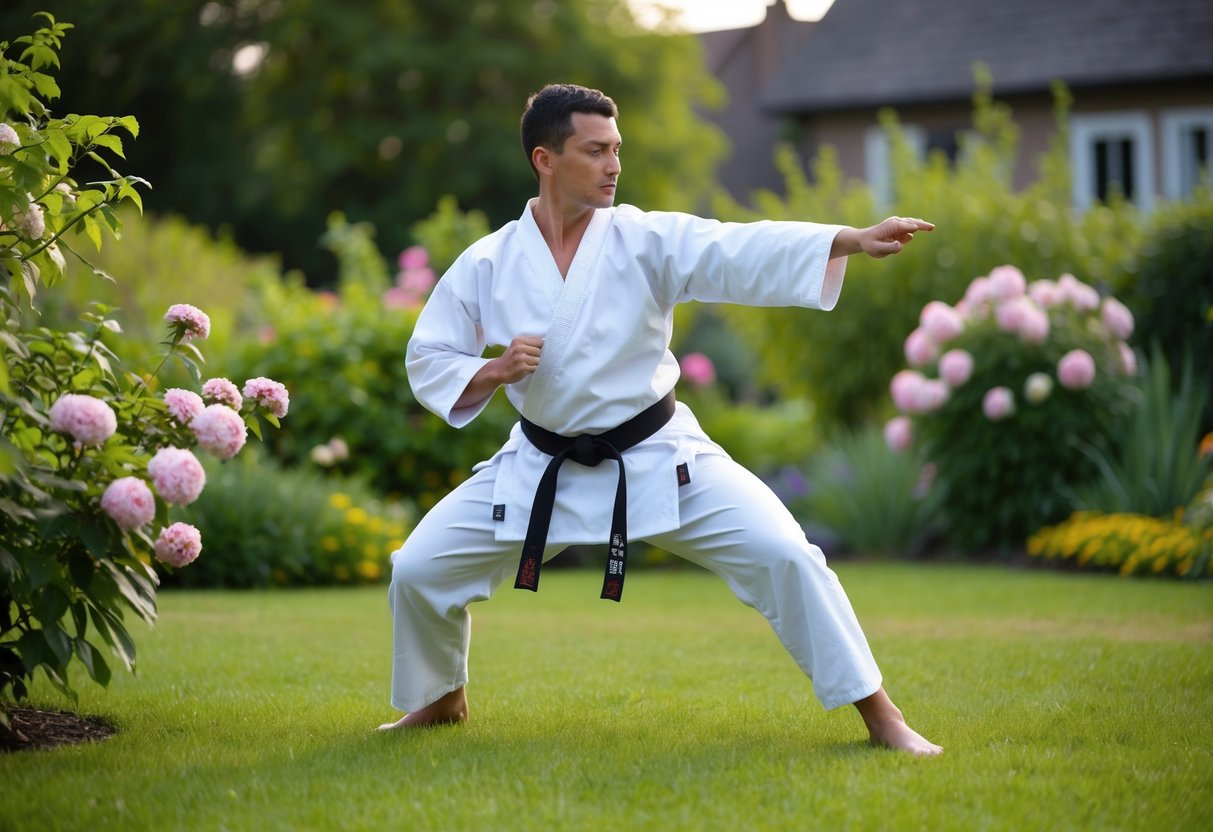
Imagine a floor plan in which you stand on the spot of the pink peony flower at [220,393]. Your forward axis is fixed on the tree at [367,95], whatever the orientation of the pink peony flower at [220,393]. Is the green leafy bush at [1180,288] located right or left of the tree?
right

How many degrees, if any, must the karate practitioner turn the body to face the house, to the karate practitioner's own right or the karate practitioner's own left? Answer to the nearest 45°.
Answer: approximately 180°

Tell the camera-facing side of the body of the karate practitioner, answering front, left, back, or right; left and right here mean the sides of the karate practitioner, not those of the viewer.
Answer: front

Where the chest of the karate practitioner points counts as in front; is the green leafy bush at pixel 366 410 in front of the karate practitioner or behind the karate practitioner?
behind

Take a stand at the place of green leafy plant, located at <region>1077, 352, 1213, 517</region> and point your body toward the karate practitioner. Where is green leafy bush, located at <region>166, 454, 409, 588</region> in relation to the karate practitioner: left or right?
right

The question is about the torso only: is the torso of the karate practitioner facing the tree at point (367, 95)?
no

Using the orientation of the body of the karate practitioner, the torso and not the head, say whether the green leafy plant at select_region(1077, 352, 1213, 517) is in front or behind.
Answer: behind

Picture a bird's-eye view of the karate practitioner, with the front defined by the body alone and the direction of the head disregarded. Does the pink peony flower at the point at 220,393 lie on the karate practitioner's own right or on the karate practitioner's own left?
on the karate practitioner's own right

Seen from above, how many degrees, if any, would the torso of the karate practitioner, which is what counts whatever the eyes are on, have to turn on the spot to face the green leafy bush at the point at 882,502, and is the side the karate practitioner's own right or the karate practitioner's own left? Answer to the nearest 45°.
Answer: approximately 180°

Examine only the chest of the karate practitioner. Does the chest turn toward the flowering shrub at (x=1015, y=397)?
no

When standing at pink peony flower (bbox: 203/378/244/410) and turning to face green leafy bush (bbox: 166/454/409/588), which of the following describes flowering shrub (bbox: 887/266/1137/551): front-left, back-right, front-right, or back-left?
front-right

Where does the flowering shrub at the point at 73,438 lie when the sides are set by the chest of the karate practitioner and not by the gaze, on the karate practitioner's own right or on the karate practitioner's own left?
on the karate practitioner's own right

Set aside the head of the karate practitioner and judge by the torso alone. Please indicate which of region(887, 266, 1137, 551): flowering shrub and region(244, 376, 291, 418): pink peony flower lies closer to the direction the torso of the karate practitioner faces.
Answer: the pink peony flower

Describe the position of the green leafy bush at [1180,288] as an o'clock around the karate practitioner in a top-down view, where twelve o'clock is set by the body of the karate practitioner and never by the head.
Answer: The green leafy bush is roughly at 7 o'clock from the karate practitioner.

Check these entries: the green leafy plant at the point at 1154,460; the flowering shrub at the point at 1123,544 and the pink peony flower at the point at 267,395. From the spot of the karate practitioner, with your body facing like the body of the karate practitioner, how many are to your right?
1
